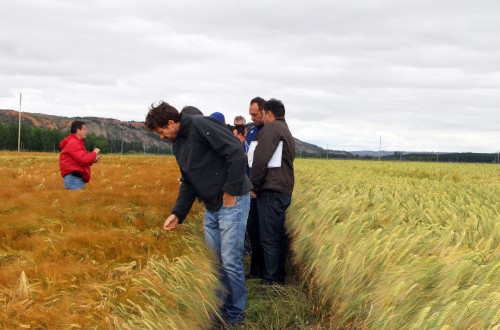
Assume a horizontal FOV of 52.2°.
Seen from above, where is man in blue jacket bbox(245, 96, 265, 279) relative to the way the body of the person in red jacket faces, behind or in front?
in front

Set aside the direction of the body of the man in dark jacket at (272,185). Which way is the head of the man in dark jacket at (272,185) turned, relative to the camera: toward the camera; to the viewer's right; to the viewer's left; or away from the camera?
to the viewer's left

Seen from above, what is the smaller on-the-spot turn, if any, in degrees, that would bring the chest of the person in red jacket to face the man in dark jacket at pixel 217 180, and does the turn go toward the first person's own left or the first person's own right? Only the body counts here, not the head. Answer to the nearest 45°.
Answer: approximately 90° to the first person's own right

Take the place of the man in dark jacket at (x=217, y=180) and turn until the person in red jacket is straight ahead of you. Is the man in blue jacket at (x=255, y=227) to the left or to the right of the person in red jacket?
right

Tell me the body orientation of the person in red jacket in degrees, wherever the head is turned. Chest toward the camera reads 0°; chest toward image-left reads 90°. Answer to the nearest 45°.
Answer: approximately 270°

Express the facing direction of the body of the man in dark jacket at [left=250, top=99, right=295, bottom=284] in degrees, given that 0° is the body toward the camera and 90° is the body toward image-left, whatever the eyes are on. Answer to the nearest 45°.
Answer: approximately 135°

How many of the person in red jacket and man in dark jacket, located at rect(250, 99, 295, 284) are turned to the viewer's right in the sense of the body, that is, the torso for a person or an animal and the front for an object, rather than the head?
1

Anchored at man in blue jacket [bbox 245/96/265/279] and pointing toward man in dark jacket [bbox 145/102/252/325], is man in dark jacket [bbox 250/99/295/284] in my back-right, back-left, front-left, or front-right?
front-left

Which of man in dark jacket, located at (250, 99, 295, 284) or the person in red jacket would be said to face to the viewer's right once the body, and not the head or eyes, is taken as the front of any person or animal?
the person in red jacket

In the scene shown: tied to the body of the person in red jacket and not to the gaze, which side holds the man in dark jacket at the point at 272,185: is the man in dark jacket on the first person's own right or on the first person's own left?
on the first person's own right

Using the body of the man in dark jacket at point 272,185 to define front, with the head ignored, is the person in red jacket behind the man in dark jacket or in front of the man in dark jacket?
in front

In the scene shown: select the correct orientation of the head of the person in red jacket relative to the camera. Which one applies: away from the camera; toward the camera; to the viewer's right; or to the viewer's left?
to the viewer's right
